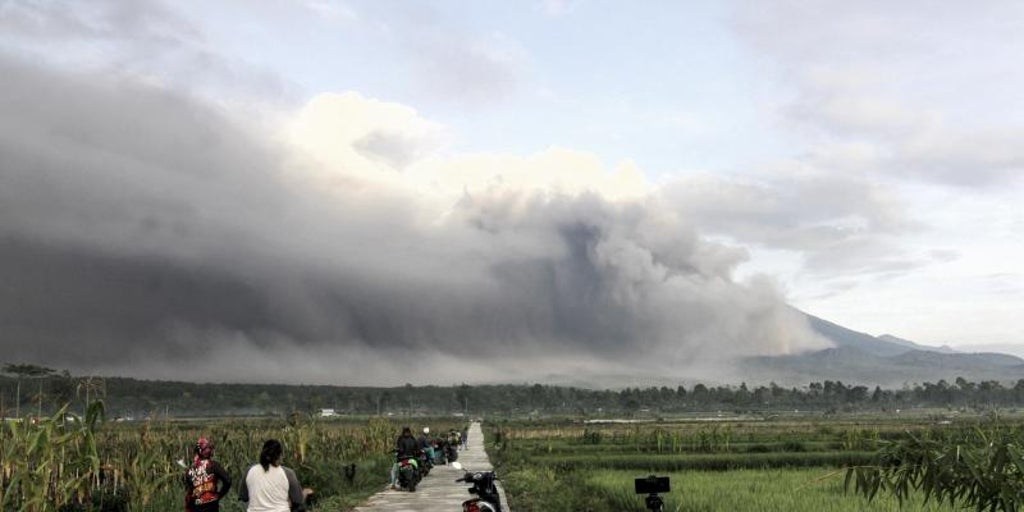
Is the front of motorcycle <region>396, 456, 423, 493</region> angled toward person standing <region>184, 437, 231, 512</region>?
no

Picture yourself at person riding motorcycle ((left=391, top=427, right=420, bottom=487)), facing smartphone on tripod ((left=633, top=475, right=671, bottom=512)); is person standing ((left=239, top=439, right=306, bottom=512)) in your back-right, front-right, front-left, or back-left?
front-right
